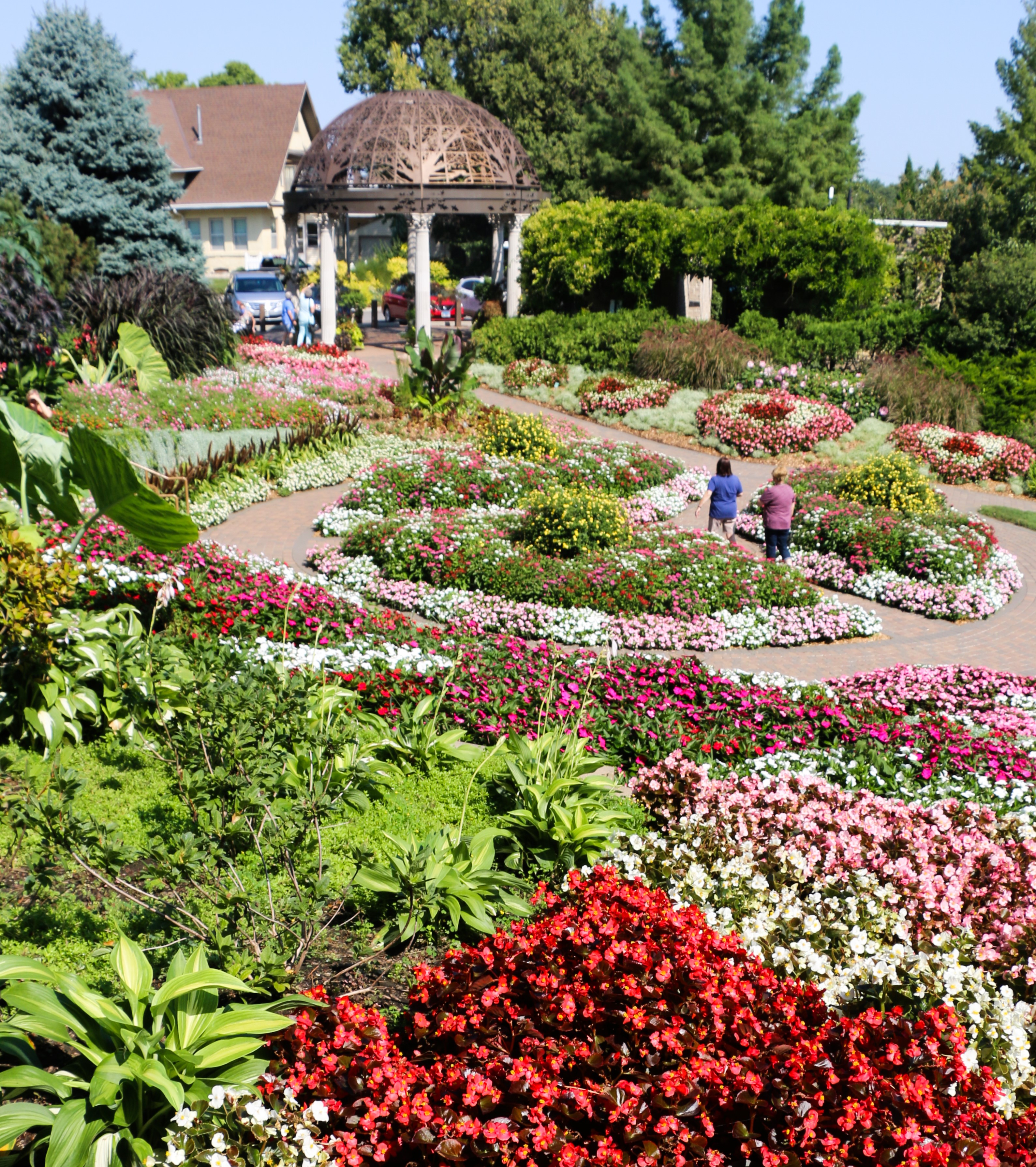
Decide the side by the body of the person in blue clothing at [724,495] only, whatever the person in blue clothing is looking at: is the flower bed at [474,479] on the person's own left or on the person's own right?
on the person's own left

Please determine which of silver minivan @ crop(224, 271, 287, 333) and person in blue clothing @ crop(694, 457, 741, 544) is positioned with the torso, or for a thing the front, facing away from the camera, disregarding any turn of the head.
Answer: the person in blue clothing

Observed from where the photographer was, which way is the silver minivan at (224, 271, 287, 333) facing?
facing the viewer and to the right of the viewer

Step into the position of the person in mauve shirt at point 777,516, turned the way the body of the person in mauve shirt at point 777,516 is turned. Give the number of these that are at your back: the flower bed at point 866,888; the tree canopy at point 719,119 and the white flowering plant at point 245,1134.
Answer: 2

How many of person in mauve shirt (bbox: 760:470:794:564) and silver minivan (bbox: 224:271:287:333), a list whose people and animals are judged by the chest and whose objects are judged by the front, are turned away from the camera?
1

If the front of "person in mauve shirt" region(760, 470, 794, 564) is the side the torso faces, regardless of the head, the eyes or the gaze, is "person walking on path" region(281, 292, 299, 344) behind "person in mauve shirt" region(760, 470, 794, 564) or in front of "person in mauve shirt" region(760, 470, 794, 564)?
in front

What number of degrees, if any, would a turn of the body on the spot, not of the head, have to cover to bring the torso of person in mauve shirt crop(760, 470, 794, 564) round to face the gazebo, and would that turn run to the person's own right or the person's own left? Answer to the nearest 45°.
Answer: approximately 45° to the person's own left

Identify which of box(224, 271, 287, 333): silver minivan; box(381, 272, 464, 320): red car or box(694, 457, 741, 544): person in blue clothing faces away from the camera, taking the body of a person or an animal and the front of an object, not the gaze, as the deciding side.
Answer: the person in blue clothing

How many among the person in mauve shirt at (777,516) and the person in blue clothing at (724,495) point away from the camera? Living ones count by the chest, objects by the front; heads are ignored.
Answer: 2

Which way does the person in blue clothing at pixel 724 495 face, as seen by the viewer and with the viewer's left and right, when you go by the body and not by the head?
facing away from the viewer

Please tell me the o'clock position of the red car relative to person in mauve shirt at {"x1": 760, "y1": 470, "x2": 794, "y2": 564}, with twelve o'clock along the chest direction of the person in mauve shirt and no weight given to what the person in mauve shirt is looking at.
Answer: The red car is roughly at 11 o'clock from the person in mauve shirt.

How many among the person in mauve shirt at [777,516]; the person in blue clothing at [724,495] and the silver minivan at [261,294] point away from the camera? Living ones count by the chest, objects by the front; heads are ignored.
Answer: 2

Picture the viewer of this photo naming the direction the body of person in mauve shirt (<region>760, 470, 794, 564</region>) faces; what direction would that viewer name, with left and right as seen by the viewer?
facing away from the viewer

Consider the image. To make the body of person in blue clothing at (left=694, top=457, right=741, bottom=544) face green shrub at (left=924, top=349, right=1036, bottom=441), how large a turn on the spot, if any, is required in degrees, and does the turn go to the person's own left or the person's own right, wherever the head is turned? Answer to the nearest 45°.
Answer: approximately 45° to the person's own right

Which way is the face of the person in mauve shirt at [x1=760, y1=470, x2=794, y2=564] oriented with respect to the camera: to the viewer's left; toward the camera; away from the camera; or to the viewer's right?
away from the camera

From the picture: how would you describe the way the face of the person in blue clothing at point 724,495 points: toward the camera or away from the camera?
away from the camera

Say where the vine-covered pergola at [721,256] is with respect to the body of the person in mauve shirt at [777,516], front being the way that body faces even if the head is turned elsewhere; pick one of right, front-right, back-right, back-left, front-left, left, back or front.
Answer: front
